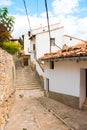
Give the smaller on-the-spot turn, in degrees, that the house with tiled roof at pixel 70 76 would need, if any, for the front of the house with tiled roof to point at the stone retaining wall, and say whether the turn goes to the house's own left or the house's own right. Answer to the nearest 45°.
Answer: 0° — it already faces it

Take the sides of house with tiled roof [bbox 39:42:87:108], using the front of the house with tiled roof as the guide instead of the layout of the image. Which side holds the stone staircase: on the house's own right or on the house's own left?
on the house's own right

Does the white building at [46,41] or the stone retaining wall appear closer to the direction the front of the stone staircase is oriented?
the stone retaining wall

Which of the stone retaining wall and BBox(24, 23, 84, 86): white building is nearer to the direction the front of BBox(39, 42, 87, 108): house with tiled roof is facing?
the stone retaining wall

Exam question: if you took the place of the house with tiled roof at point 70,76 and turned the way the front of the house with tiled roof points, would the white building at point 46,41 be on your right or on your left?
on your right

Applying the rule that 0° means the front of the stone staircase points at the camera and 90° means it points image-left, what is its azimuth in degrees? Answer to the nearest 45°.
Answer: approximately 0°

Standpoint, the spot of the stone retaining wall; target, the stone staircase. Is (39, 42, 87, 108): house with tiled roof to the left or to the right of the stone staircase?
right
